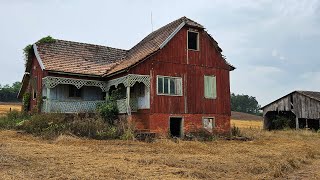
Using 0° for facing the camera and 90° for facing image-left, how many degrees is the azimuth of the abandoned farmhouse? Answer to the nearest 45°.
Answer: approximately 0°

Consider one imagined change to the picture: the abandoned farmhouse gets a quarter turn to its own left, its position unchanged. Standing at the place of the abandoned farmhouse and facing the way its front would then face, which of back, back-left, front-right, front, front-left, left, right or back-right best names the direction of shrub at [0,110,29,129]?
back

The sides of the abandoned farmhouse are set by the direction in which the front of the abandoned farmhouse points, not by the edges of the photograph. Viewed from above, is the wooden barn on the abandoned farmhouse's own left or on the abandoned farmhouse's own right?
on the abandoned farmhouse's own left
